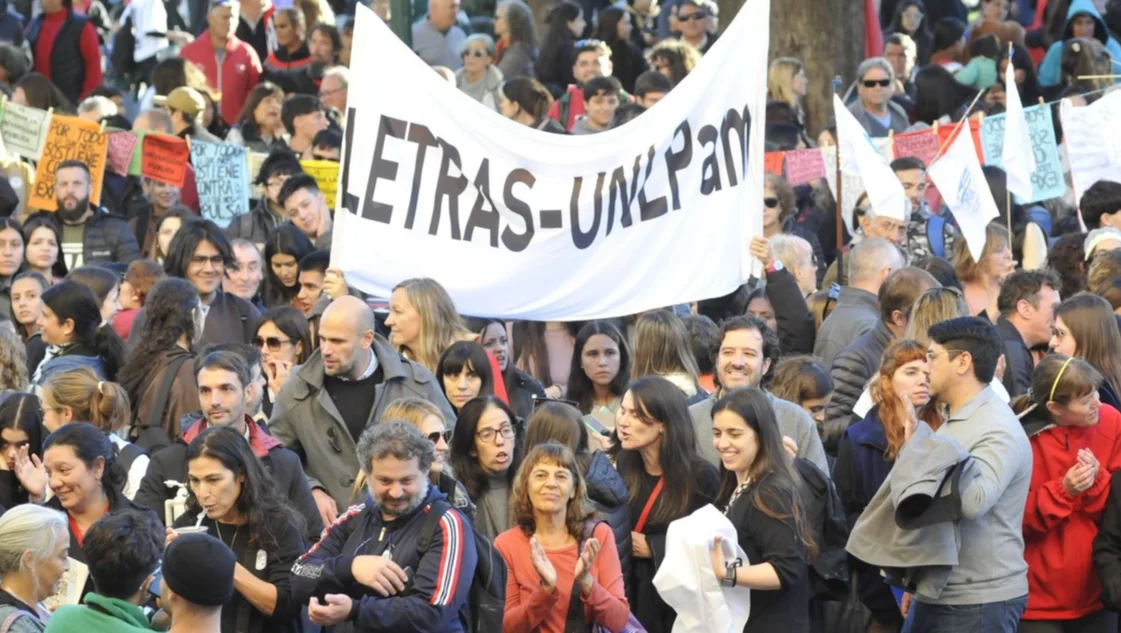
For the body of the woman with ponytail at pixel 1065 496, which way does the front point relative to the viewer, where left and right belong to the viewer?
facing the viewer and to the right of the viewer

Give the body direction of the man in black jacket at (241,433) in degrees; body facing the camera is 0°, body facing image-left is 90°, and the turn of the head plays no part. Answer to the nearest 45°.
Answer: approximately 0°

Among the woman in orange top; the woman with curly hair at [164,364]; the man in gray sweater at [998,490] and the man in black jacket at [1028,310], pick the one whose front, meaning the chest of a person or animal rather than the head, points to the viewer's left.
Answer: the man in gray sweater

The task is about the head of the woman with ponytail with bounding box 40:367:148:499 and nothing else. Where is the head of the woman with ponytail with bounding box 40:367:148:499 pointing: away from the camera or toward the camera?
away from the camera

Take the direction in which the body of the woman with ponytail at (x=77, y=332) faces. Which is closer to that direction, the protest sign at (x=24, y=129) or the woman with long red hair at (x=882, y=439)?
the protest sign

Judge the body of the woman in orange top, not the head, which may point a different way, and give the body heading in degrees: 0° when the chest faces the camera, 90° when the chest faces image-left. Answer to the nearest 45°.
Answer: approximately 0°

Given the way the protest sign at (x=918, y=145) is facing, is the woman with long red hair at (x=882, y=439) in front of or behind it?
in front

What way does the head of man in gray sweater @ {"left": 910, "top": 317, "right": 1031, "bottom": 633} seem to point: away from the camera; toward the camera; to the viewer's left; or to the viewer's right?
to the viewer's left

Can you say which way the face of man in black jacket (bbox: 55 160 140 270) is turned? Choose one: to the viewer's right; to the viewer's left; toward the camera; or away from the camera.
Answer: toward the camera
